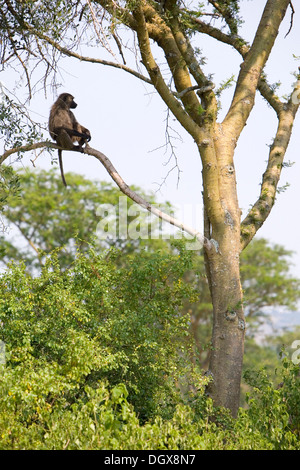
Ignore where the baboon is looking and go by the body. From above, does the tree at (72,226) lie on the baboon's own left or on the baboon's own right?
on the baboon's own left

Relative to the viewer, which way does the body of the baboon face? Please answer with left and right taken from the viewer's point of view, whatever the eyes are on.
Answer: facing to the right of the viewer
